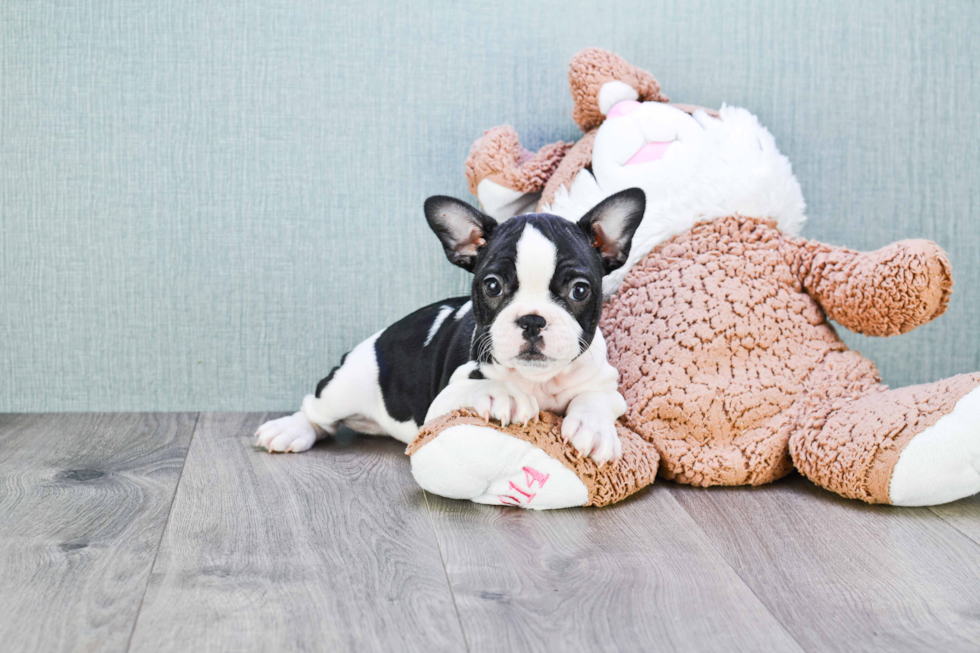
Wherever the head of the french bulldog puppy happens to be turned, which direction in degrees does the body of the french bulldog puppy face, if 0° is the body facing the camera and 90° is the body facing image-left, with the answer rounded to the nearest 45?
approximately 315°

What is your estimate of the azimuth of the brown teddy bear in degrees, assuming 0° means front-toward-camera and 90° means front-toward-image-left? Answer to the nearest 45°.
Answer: approximately 0°
